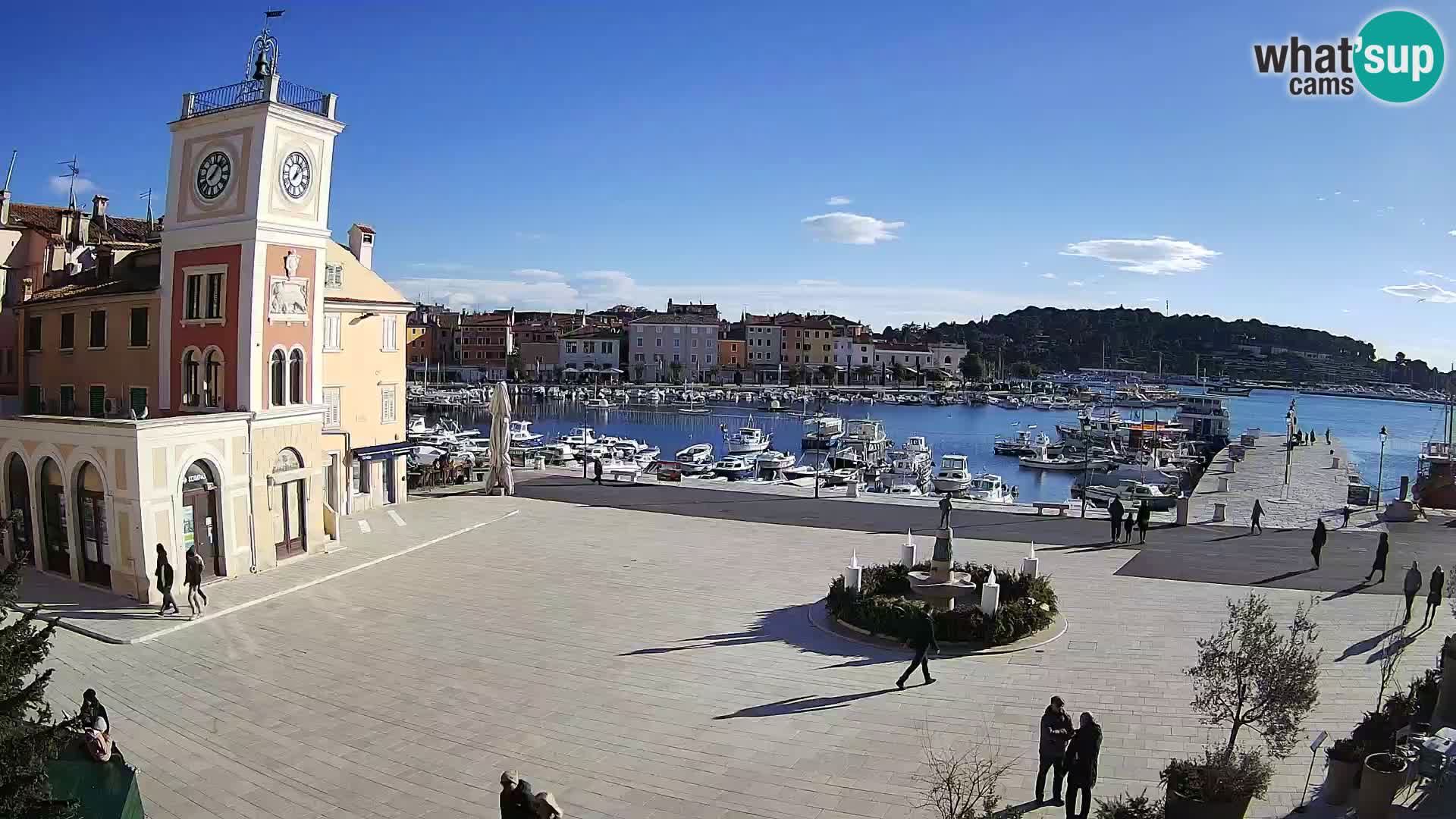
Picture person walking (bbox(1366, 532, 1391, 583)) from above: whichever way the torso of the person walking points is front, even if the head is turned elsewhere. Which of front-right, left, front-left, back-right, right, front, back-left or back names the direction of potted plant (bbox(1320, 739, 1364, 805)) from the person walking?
right

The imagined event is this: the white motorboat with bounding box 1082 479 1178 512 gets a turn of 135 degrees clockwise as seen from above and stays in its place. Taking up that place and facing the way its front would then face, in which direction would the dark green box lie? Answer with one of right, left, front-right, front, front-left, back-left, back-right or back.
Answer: back-right

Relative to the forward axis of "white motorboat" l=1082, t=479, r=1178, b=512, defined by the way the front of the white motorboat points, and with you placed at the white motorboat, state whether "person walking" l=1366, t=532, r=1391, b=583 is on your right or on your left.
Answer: on your left

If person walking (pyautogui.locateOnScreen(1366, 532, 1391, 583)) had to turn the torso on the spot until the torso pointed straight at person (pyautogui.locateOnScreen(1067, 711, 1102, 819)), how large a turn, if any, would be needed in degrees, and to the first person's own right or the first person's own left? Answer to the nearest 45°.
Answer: approximately 90° to the first person's own right

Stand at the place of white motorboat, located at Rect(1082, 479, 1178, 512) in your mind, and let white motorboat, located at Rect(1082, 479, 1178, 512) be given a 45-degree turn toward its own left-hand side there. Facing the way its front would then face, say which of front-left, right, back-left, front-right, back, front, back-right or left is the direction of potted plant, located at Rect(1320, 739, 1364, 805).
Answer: front-left

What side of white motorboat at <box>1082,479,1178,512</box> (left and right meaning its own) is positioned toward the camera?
left

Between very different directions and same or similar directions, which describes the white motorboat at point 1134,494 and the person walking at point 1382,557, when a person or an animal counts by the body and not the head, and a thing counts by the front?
very different directions

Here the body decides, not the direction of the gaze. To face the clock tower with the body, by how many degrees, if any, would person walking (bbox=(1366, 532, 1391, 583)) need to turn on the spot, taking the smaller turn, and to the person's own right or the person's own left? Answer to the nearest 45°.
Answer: approximately 135° to the person's own right

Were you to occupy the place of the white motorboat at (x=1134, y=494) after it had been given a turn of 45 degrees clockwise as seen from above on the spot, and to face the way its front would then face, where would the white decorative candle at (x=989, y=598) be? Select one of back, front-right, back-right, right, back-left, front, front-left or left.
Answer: back-left
